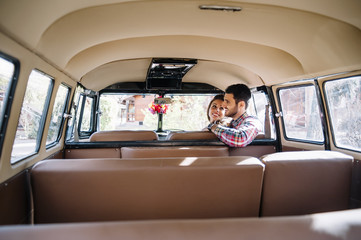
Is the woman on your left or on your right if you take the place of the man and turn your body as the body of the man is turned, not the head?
on your right

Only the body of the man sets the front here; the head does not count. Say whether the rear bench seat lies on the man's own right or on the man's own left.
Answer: on the man's own left

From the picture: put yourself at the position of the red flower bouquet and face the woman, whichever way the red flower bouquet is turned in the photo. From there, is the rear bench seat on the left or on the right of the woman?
right

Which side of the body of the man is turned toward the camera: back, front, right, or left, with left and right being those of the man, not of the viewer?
left

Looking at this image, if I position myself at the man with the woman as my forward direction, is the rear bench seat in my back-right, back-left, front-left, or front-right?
back-left
